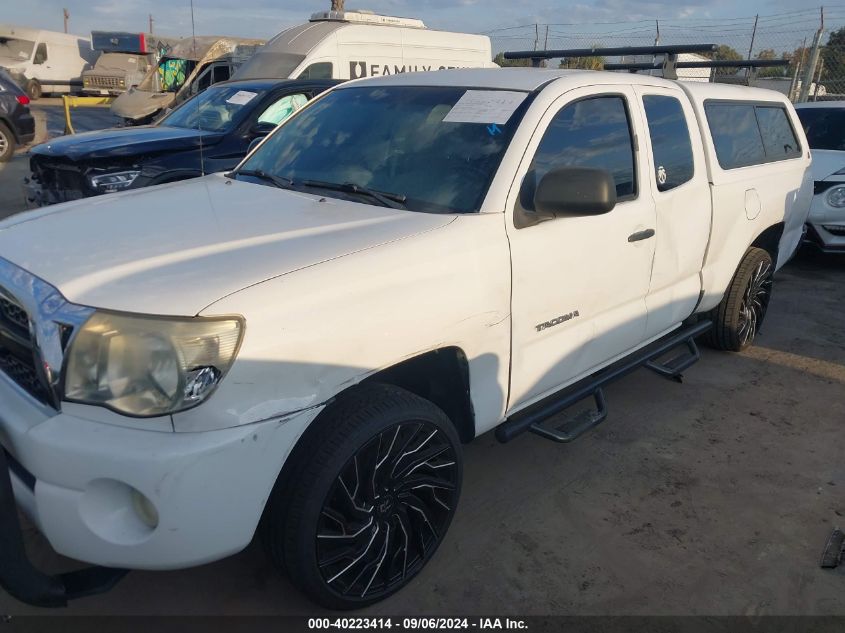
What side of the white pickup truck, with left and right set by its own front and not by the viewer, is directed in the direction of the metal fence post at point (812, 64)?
back

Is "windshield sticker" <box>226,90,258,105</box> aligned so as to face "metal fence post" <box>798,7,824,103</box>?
no

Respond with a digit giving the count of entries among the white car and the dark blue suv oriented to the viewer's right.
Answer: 0

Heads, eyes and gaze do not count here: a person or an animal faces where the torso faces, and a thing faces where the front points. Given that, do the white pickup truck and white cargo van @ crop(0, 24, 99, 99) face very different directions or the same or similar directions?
same or similar directions

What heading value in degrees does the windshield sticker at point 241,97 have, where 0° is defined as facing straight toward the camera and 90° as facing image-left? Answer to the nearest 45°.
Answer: approximately 45°

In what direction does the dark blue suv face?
to the viewer's left

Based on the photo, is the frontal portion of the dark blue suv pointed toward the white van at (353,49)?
no

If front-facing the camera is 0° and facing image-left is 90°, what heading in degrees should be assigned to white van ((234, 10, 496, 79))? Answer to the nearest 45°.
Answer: approximately 45°

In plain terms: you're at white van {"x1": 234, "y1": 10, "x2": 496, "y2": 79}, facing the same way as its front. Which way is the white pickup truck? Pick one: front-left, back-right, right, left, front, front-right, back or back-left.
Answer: front-left

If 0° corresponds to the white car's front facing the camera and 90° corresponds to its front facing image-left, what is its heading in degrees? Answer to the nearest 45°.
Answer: approximately 45°

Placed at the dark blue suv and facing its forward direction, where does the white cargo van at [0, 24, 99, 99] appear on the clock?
The white cargo van is roughly at 3 o'clock from the dark blue suv.

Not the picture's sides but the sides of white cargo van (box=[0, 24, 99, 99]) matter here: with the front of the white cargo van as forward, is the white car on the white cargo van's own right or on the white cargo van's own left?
on the white cargo van's own left

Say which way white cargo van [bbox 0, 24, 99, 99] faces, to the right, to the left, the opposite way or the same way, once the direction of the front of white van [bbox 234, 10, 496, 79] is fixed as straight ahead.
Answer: the same way

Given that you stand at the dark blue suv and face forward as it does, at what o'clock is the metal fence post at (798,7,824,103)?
The metal fence post is roughly at 7 o'clock from the dark blue suv.

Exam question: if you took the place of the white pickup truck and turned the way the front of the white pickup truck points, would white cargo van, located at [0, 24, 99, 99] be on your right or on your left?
on your right

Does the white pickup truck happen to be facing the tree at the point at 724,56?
no

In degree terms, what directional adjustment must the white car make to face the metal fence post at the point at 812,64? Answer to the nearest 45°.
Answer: approximately 135° to its right
